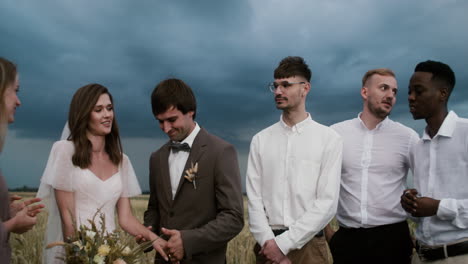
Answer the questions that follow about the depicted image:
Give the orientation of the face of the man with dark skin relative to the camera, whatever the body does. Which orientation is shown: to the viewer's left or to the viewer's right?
to the viewer's left

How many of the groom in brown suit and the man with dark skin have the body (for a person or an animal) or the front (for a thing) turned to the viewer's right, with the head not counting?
0

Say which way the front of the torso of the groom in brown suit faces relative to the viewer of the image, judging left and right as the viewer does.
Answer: facing the viewer and to the left of the viewer

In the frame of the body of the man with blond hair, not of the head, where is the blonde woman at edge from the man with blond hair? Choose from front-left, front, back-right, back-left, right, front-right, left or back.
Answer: front-right

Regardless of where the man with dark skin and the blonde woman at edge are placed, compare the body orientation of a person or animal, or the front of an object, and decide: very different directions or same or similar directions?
very different directions

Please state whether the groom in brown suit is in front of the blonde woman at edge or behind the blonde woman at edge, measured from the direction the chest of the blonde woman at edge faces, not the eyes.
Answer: in front

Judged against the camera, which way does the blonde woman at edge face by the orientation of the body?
to the viewer's right

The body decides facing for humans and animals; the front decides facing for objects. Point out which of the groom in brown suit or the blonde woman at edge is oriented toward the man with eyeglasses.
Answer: the blonde woman at edge

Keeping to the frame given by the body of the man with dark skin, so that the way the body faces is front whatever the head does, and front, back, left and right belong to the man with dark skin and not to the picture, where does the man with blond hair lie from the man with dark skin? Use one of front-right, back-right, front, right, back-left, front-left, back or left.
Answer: right

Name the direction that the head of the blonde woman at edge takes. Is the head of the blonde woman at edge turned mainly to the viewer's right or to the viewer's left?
to the viewer's right

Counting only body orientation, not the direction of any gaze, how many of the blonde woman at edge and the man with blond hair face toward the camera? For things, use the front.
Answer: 1
